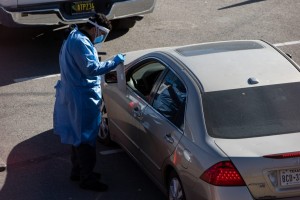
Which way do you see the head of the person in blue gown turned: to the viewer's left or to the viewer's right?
to the viewer's right

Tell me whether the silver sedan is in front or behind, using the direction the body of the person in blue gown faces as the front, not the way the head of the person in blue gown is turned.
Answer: in front

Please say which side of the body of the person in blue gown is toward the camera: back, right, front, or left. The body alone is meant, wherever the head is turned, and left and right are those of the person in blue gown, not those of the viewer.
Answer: right

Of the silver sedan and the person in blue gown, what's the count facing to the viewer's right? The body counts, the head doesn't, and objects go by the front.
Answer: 1

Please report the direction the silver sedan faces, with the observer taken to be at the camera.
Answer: facing away from the viewer and to the left of the viewer
